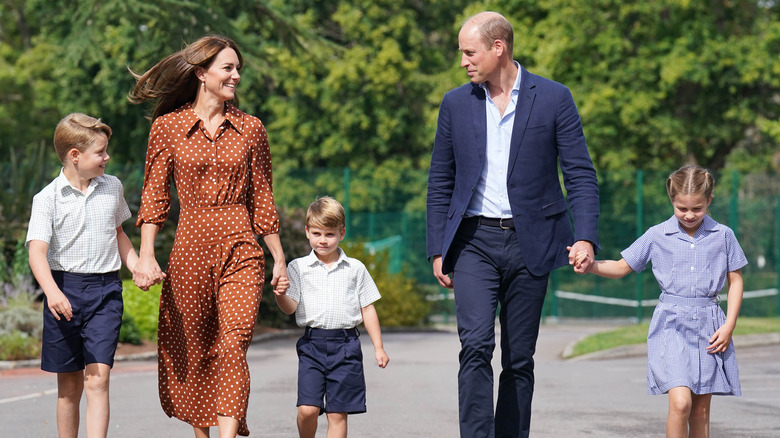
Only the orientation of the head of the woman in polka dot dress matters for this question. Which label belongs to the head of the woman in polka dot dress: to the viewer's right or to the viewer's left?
to the viewer's right

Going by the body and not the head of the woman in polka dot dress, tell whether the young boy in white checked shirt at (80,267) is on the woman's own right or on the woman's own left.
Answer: on the woman's own right

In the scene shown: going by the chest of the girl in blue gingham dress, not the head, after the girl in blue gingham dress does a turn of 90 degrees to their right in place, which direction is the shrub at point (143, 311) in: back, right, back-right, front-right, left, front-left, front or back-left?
front-right

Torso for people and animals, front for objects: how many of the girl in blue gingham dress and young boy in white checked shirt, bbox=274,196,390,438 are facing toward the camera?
2

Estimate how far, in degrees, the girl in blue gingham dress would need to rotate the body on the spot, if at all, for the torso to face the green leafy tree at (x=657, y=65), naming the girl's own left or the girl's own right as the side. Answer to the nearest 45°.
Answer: approximately 180°

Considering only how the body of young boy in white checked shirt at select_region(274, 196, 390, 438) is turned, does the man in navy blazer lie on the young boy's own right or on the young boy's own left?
on the young boy's own left

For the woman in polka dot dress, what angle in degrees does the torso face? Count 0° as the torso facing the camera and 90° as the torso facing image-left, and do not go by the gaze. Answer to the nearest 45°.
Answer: approximately 0°

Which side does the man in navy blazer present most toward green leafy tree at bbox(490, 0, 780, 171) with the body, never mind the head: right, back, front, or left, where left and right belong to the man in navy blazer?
back

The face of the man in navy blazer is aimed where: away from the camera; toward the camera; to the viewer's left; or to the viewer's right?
to the viewer's left
